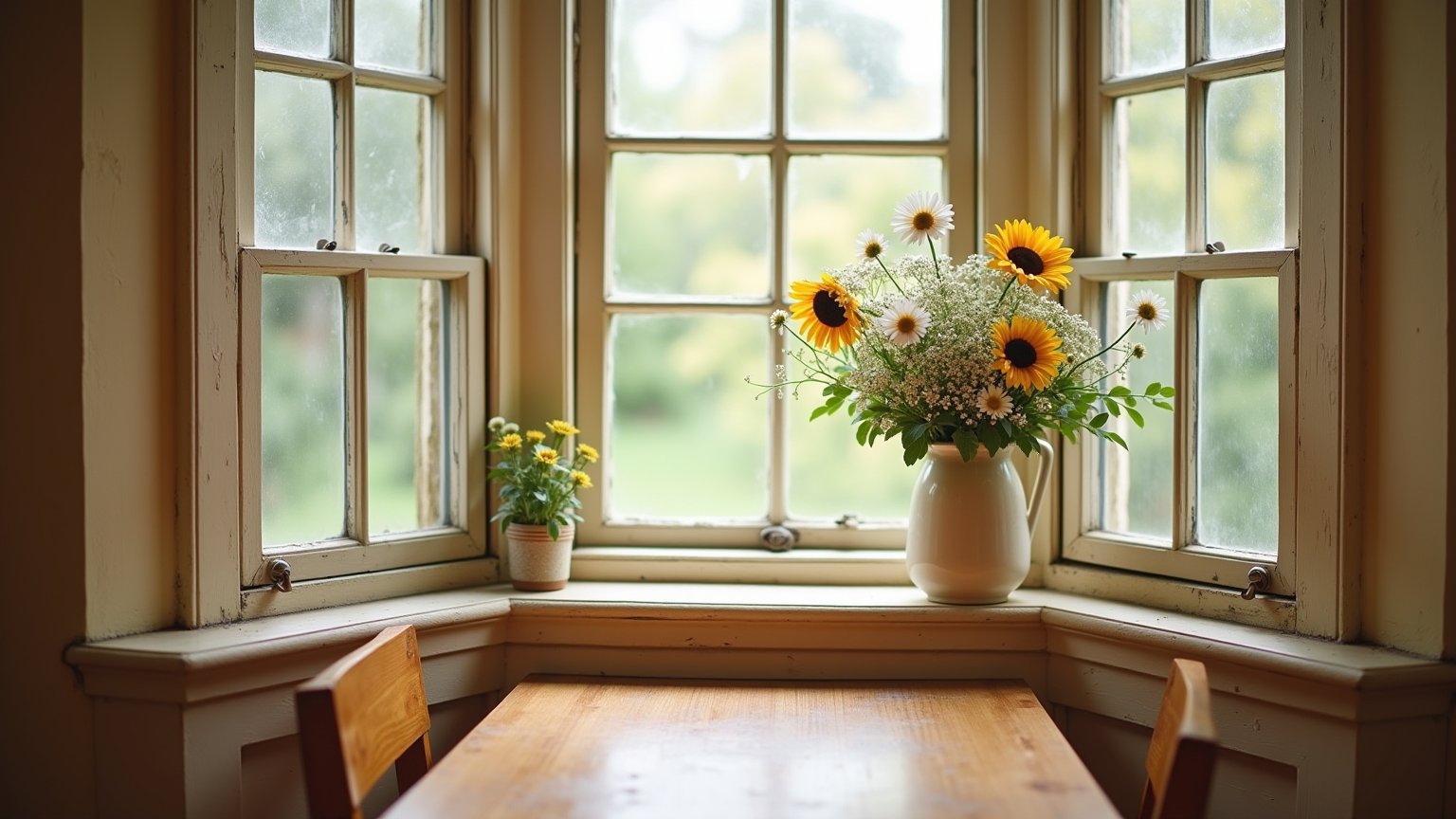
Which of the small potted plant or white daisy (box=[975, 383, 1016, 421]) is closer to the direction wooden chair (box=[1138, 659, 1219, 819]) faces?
the small potted plant

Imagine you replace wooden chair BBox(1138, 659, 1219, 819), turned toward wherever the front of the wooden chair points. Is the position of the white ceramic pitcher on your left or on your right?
on your right

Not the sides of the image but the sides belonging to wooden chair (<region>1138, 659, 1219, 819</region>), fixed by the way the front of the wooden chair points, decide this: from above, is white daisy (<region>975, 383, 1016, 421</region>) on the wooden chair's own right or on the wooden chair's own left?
on the wooden chair's own right

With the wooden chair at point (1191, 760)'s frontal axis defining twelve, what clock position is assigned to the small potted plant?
The small potted plant is roughly at 1 o'clock from the wooden chair.

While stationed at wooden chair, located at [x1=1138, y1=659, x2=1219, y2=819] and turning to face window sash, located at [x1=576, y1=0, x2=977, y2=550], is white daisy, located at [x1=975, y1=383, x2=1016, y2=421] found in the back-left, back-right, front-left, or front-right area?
front-right

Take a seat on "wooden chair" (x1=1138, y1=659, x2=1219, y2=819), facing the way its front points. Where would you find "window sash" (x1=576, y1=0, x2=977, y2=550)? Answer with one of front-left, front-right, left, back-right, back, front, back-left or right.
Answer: front-right

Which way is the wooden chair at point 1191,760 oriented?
to the viewer's left
